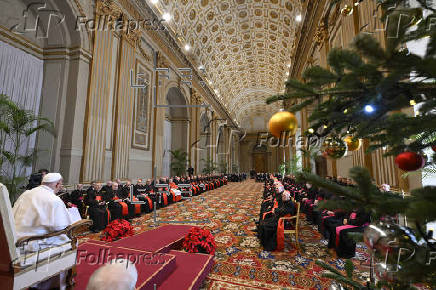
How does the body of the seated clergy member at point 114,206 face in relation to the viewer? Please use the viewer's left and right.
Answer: facing the viewer and to the right of the viewer

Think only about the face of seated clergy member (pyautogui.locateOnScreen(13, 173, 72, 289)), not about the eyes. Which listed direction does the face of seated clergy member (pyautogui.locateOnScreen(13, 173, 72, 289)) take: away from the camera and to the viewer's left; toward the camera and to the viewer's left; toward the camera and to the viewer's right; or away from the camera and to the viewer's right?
away from the camera and to the viewer's right

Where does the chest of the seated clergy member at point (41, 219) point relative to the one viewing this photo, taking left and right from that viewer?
facing away from the viewer and to the right of the viewer

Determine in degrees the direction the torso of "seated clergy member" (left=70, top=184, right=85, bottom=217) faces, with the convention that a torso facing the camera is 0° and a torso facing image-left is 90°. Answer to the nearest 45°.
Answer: approximately 315°

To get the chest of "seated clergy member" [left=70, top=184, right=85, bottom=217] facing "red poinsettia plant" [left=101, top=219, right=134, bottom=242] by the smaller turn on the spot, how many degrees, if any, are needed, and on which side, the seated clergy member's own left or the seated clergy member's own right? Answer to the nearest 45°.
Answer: approximately 45° to the seated clergy member's own right

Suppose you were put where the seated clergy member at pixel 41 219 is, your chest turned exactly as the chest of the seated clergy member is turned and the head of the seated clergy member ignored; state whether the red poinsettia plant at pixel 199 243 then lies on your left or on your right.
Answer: on your right

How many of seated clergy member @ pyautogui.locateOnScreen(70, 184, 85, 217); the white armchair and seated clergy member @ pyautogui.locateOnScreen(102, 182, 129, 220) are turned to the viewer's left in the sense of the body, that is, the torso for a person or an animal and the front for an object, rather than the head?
0

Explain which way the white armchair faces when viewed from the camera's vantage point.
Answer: facing away from the viewer and to the right of the viewer

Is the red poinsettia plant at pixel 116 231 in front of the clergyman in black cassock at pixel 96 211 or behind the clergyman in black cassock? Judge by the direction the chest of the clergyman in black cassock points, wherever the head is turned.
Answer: in front

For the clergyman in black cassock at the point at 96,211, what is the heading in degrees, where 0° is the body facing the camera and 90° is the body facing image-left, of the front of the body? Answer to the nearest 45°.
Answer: approximately 315°

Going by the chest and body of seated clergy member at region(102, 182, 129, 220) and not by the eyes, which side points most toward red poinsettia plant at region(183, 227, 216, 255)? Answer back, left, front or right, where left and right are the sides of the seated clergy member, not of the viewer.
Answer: front
